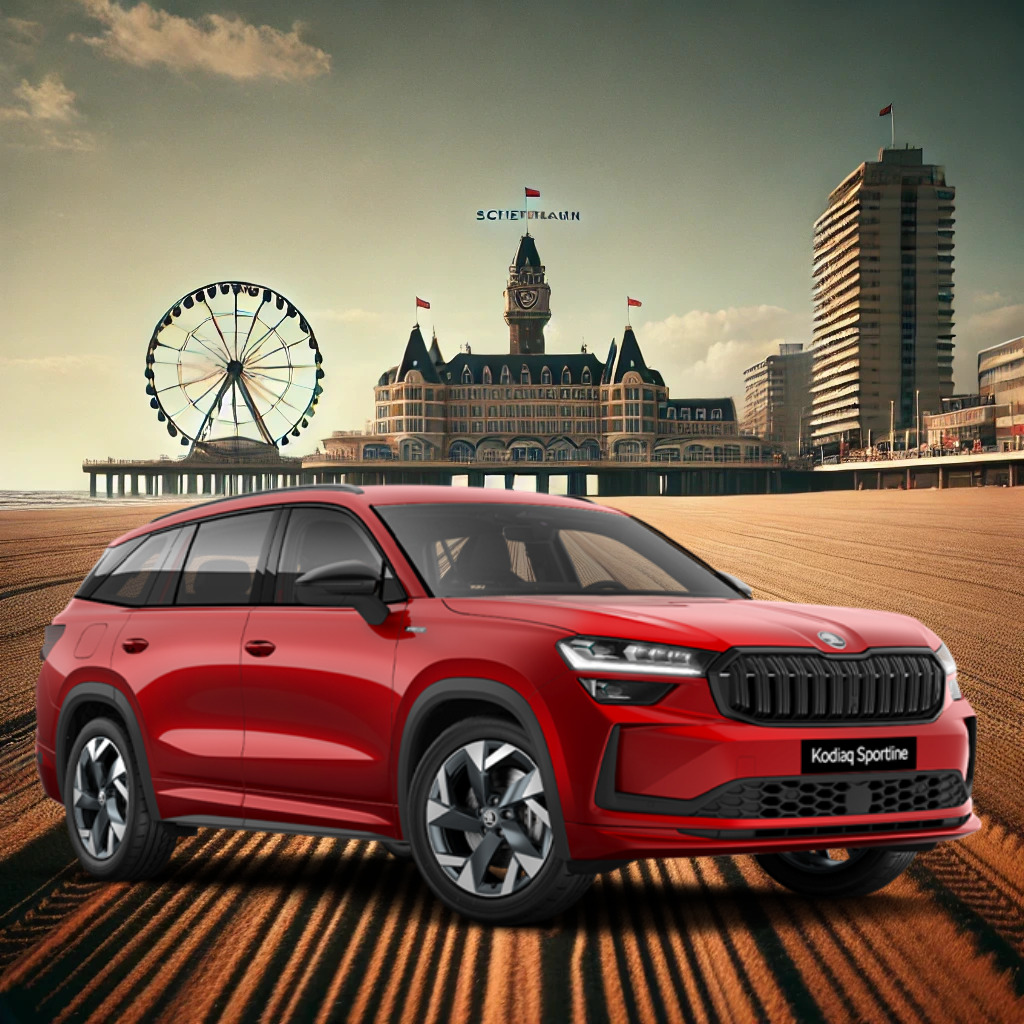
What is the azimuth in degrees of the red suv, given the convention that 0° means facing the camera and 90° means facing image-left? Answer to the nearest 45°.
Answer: approximately 315°
